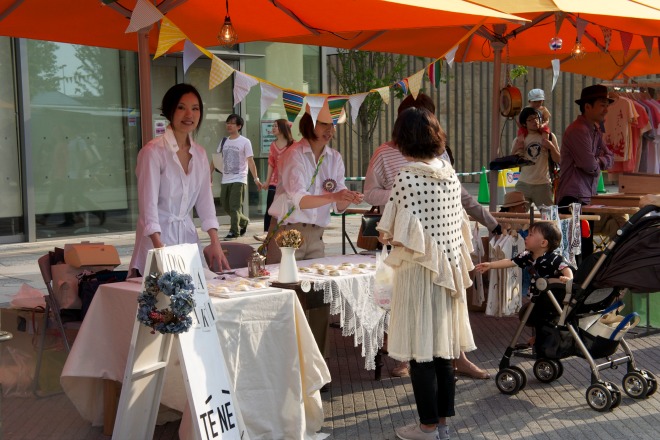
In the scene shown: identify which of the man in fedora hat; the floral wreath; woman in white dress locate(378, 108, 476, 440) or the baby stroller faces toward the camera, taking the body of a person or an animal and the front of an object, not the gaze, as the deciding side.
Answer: the floral wreath

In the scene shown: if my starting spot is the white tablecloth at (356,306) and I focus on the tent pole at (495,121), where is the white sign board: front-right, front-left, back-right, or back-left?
back-left

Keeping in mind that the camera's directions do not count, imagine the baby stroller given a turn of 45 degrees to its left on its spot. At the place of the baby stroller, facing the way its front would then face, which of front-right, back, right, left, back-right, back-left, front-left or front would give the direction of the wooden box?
right

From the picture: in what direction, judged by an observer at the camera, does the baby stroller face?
facing away from the viewer and to the left of the viewer

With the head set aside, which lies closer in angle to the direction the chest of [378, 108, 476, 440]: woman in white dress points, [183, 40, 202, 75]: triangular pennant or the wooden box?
the triangular pennant

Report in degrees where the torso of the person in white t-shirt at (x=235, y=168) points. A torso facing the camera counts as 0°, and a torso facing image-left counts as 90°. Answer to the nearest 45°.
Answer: approximately 45°

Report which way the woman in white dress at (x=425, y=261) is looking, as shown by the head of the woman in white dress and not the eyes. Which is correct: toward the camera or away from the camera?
away from the camera

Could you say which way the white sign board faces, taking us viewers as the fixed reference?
facing the viewer and to the right of the viewer

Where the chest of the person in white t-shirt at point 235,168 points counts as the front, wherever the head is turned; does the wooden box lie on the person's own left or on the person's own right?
on the person's own left
